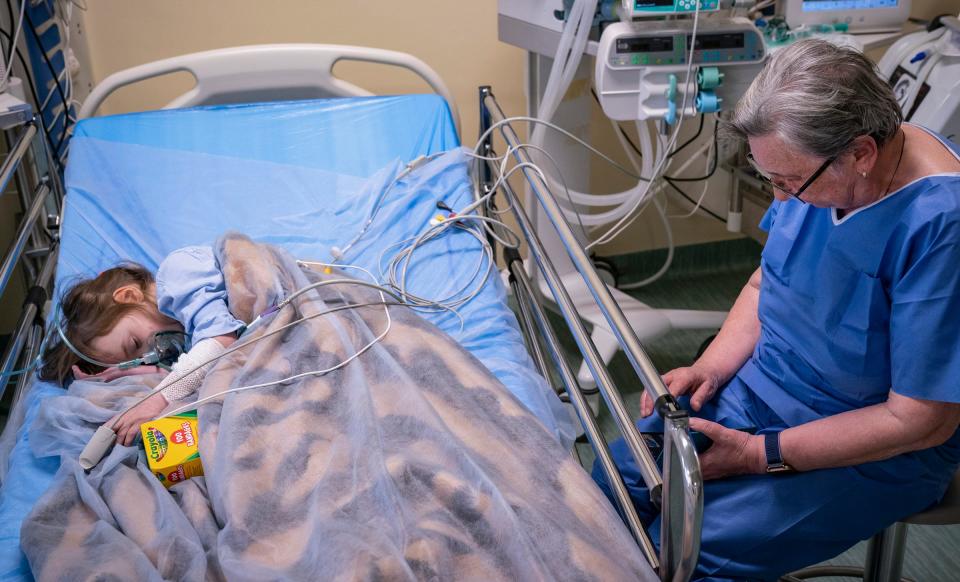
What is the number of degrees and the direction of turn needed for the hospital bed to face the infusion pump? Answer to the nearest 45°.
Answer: approximately 90° to its left

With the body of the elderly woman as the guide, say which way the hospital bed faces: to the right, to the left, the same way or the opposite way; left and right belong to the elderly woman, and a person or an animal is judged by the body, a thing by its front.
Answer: to the left

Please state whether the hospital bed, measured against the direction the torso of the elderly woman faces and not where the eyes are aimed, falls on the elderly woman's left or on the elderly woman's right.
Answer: on the elderly woman's right

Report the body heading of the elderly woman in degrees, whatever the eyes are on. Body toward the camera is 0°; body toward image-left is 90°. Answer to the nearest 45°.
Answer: approximately 45°

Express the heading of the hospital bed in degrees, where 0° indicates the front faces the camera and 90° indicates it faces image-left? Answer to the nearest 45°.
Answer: approximately 0°

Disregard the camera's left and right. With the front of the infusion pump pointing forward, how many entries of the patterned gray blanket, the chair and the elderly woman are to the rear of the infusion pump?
0

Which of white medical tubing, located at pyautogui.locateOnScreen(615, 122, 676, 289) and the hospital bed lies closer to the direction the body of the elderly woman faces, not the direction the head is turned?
the hospital bed

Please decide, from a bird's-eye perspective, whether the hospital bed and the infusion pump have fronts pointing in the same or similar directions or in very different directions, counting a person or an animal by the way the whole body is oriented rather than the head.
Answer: same or similar directions

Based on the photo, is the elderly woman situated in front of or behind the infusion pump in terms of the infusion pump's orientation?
in front

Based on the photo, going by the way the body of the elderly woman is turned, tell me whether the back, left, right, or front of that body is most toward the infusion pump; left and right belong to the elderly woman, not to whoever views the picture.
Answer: right

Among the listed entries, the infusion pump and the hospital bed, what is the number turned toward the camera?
2

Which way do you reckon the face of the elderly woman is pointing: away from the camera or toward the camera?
toward the camera

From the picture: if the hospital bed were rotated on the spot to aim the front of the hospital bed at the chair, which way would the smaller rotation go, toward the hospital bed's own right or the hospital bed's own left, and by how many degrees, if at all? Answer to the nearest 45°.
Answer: approximately 45° to the hospital bed's own left

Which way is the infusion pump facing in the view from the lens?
facing the viewer
